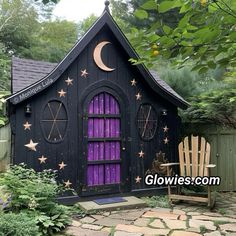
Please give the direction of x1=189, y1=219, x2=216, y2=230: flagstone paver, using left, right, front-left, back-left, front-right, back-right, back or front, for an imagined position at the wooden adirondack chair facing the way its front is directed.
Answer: front

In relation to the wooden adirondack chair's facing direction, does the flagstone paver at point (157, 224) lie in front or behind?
in front

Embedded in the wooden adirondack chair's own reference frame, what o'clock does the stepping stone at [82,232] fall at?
The stepping stone is roughly at 1 o'clock from the wooden adirondack chair.

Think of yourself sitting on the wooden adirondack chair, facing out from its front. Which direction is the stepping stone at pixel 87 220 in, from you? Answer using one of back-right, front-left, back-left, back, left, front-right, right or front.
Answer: front-right

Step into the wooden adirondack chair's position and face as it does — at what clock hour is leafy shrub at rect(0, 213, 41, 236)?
The leafy shrub is roughly at 1 o'clock from the wooden adirondack chair.

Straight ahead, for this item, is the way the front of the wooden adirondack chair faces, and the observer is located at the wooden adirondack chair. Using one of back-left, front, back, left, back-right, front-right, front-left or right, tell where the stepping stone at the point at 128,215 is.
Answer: front-right

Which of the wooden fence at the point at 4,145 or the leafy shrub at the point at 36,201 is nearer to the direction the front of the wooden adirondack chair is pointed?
the leafy shrub

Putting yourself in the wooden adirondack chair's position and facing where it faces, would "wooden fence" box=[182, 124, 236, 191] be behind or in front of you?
behind

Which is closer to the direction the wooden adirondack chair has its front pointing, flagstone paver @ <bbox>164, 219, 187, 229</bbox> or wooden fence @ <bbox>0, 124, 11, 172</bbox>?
the flagstone paver

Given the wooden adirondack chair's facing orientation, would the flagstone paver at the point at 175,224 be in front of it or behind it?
in front

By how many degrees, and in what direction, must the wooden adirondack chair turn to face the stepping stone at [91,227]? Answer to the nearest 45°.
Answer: approximately 45° to its right

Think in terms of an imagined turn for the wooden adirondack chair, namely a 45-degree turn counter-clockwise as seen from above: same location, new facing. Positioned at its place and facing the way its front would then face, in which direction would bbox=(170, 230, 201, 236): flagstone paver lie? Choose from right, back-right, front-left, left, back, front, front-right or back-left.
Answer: front-right

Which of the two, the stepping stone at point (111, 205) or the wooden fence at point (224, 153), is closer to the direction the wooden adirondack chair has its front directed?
the stepping stone

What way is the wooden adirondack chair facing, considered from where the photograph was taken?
facing the viewer
